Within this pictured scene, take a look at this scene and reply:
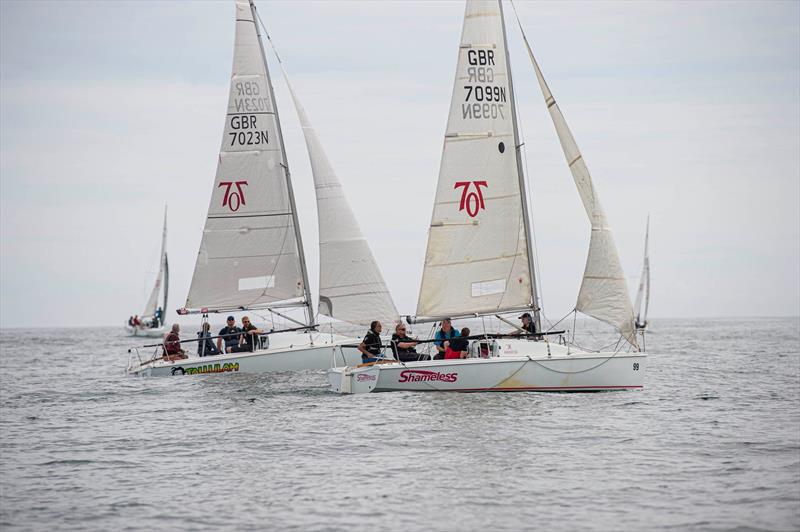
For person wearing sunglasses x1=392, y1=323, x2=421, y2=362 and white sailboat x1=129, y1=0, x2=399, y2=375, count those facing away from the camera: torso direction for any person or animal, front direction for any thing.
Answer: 0

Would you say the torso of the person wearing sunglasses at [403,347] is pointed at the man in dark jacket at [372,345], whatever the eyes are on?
no

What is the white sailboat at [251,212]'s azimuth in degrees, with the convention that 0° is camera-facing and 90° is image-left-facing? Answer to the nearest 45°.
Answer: approximately 270°

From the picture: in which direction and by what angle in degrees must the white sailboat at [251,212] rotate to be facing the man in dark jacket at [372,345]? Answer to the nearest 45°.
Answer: approximately 90° to its right

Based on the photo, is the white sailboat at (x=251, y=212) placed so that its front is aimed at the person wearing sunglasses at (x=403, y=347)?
no

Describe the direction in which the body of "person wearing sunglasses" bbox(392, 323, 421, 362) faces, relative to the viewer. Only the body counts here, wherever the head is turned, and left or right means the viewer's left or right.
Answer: facing the viewer and to the right of the viewer

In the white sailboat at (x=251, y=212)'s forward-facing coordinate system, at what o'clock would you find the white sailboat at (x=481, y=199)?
the white sailboat at (x=481, y=199) is roughly at 2 o'clock from the white sailboat at (x=251, y=212).
